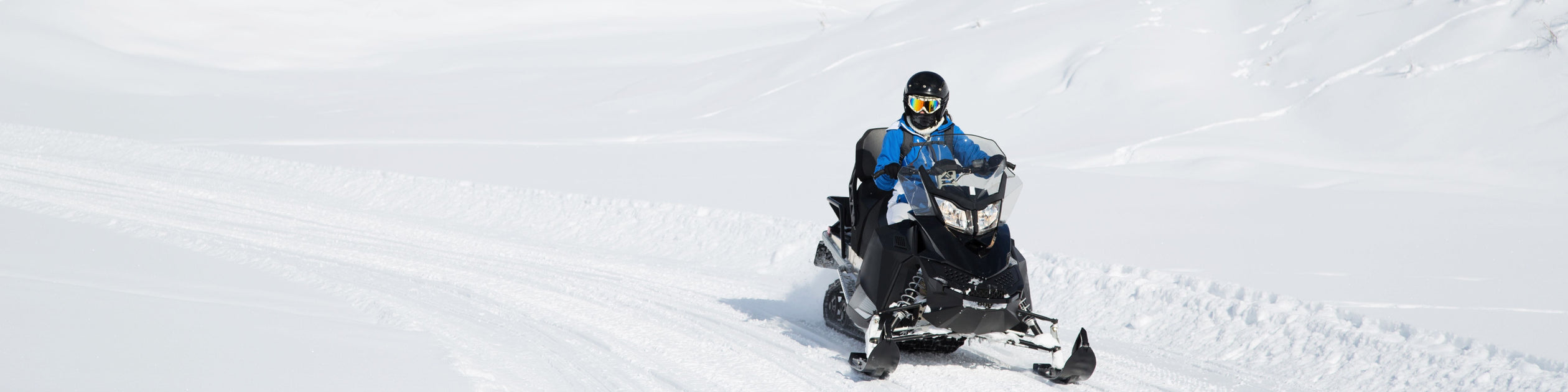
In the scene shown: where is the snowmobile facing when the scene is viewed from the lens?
facing the viewer and to the right of the viewer
